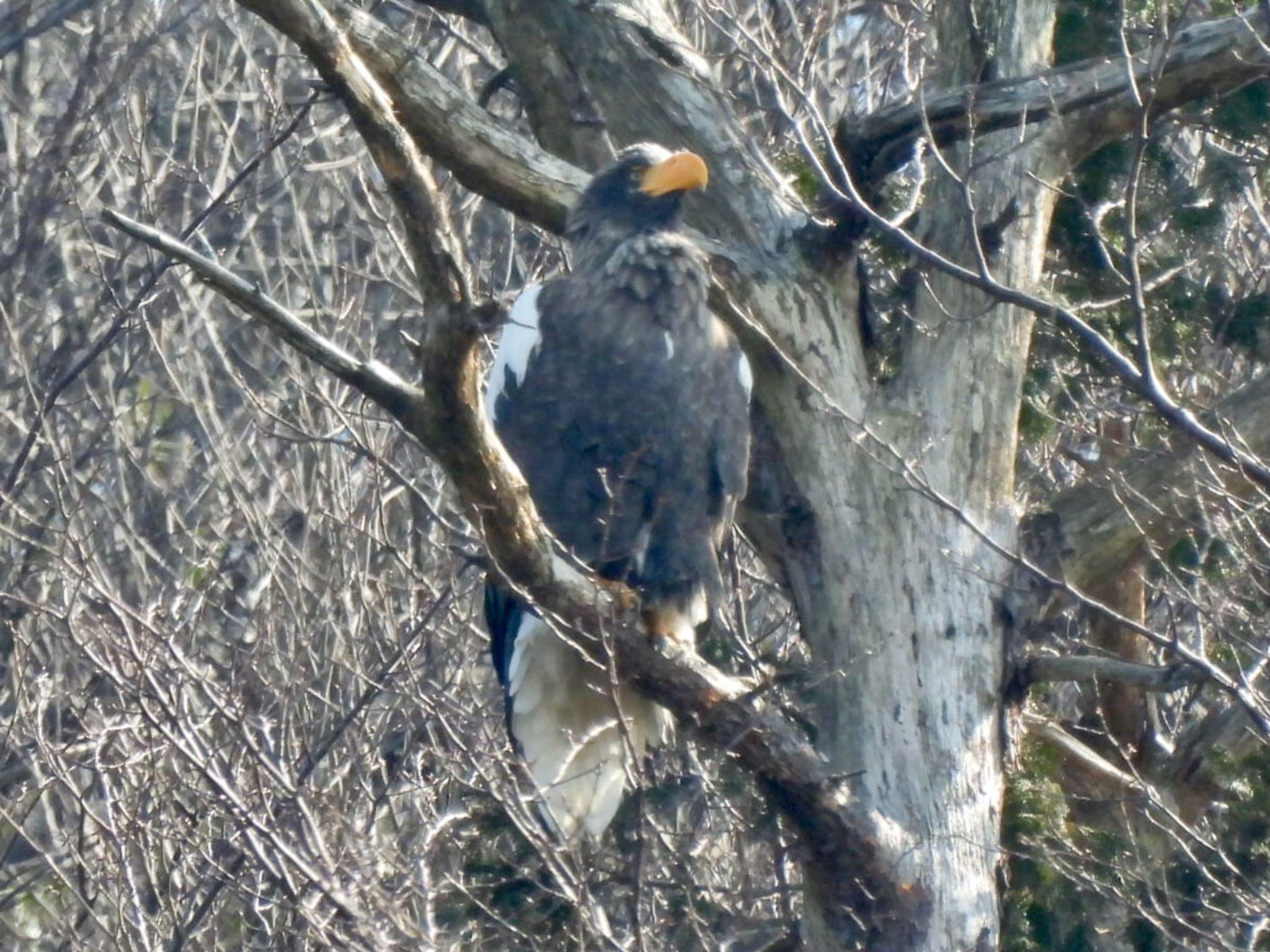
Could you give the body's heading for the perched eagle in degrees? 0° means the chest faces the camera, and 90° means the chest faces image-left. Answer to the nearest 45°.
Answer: approximately 315°
